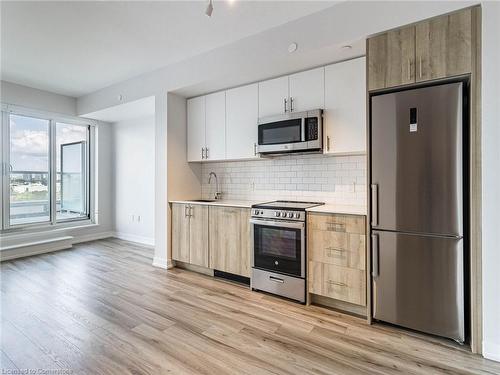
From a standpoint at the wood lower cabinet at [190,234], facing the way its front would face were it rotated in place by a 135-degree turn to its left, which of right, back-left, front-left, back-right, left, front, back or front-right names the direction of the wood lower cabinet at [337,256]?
front-right

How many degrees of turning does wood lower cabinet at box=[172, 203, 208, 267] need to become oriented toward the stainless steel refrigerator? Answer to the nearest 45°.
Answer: approximately 90° to its left

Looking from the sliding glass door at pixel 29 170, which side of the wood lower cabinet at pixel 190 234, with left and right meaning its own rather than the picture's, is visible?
right

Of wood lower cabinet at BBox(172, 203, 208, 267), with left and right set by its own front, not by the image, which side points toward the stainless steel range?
left

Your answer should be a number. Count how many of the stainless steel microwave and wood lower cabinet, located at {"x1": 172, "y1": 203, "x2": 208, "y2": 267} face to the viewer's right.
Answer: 0

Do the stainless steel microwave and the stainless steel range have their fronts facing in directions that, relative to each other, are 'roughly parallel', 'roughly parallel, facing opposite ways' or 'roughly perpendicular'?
roughly parallel

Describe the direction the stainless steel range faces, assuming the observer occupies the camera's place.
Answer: facing the viewer and to the left of the viewer

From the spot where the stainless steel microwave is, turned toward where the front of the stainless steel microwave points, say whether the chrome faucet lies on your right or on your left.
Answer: on your right

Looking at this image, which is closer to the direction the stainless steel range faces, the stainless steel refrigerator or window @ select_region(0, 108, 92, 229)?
the window

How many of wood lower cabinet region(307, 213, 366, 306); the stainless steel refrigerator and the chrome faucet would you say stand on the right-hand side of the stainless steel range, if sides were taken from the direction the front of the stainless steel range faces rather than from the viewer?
1

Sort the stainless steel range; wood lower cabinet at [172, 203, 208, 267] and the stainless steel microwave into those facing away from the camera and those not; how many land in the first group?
0

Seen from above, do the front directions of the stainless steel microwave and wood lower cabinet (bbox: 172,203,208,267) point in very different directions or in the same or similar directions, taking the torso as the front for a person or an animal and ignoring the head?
same or similar directions

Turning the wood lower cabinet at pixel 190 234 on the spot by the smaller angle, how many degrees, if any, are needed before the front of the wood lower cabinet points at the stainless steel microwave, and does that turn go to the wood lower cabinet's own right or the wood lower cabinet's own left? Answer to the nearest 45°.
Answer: approximately 90° to the wood lower cabinet's own left
